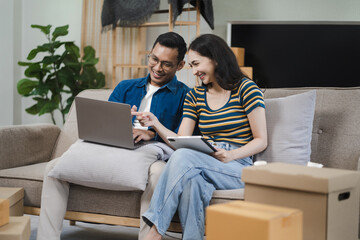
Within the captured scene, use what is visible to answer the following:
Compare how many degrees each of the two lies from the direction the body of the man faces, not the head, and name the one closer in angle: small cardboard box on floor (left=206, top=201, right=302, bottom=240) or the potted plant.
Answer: the small cardboard box on floor

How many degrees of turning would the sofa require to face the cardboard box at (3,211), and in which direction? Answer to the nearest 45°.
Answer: approximately 45° to its right

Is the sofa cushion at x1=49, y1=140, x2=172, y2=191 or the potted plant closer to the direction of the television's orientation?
the sofa cushion

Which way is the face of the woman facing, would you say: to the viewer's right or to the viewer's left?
to the viewer's left

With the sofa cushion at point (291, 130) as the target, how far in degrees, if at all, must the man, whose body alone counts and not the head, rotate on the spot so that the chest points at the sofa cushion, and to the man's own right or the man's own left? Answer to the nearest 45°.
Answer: approximately 90° to the man's own left

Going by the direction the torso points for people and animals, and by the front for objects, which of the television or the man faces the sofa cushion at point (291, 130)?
the television

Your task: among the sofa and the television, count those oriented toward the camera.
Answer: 2

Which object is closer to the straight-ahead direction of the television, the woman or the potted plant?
the woman
